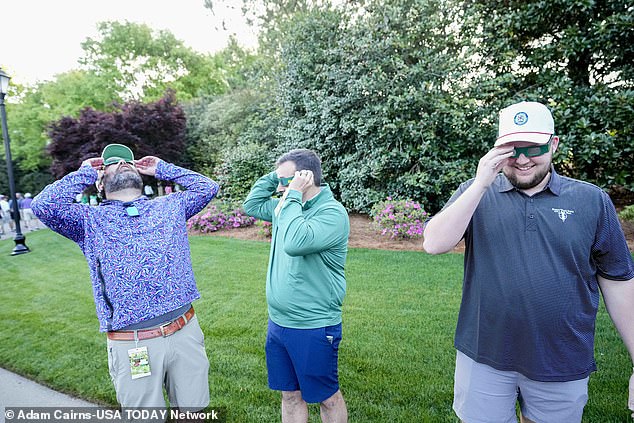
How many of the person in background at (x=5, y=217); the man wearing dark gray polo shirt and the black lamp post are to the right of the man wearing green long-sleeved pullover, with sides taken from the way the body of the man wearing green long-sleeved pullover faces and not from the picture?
2

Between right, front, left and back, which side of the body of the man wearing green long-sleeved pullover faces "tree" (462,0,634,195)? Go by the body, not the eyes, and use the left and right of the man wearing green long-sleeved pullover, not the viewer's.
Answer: back

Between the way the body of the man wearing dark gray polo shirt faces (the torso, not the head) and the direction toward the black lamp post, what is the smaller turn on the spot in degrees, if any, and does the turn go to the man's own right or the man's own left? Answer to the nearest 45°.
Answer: approximately 90° to the man's own right

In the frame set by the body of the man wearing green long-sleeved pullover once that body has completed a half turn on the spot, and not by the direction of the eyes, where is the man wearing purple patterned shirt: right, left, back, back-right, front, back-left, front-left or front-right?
back-left

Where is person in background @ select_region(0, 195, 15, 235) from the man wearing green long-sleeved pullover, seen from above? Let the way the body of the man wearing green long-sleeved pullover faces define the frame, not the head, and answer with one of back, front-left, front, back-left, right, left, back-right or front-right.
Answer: right

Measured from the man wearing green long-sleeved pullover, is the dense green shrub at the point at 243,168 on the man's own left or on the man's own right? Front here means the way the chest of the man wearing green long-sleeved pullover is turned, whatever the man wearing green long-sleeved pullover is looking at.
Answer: on the man's own right

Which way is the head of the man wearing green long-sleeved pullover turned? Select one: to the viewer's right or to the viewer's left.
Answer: to the viewer's left

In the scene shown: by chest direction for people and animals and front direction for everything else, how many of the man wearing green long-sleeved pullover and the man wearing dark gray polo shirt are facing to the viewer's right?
0

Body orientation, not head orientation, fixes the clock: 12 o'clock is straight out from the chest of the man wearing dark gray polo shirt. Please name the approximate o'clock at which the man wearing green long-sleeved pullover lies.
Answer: The man wearing green long-sleeved pullover is roughly at 3 o'clock from the man wearing dark gray polo shirt.

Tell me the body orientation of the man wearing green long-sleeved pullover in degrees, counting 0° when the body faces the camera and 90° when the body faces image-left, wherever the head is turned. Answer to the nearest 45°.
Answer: approximately 45°

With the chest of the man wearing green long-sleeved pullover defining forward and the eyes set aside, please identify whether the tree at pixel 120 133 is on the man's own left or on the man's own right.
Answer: on the man's own right
